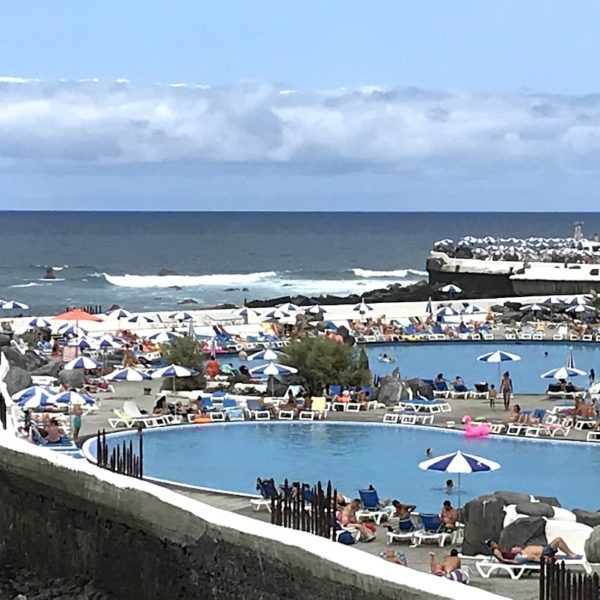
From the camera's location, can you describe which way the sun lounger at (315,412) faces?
facing the viewer and to the left of the viewer

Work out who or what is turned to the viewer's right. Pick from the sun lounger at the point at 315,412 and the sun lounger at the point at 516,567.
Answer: the sun lounger at the point at 516,567

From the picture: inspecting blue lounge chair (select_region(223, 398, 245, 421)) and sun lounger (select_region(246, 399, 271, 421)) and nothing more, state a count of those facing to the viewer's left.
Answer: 0

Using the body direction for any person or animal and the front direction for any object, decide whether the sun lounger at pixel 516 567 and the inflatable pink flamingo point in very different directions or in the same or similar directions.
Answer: very different directions

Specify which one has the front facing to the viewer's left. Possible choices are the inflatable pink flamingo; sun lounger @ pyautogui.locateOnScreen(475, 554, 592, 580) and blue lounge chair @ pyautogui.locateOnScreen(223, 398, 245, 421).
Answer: the inflatable pink flamingo

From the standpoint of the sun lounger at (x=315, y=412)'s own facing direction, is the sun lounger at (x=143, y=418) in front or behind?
in front

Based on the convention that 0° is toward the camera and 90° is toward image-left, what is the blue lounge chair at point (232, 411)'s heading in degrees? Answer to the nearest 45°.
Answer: approximately 315°

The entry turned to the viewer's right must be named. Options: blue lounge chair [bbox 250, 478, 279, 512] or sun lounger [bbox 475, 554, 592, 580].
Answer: the sun lounger

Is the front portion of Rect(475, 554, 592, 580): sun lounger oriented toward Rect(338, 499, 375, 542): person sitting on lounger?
no

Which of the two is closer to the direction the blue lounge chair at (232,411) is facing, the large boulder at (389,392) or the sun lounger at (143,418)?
the large boulder

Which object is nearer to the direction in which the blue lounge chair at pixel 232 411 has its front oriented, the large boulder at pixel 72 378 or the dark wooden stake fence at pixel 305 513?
the dark wooden stake fence

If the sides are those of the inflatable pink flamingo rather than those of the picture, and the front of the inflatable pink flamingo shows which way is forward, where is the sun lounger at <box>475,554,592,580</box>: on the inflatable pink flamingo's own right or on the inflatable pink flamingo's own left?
on the inflatable pink flamingo's own left

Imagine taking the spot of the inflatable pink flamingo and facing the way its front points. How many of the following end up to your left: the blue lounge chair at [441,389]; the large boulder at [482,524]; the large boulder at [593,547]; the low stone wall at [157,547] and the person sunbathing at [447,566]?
4

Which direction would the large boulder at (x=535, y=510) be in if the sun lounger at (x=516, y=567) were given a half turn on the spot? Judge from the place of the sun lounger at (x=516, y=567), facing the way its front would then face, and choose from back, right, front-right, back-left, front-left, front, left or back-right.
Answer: right

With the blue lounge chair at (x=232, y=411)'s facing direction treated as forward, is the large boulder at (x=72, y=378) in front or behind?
behind

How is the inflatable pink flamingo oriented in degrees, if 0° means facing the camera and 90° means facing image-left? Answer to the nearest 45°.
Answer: approximately 90°
